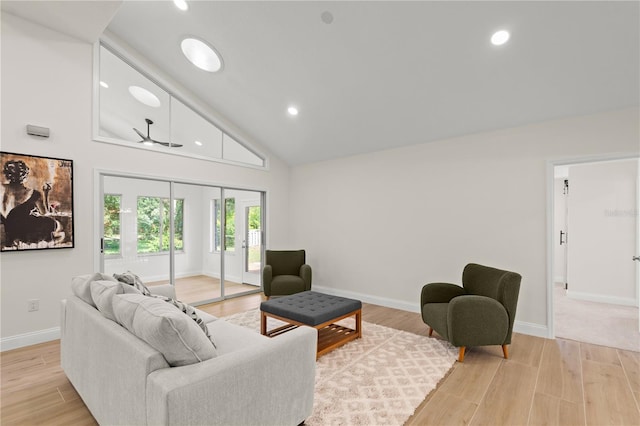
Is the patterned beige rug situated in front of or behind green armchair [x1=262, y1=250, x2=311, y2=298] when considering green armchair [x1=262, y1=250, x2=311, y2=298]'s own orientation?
in front

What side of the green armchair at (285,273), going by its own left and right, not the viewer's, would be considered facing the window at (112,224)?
right

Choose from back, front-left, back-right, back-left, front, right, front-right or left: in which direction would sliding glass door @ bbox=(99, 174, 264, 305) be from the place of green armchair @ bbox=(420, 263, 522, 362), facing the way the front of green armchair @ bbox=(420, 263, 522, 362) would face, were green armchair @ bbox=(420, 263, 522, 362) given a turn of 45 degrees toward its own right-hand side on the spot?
front

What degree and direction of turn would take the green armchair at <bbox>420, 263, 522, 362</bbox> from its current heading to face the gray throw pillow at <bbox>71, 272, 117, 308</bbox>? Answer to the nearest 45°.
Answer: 0° — it already faces it

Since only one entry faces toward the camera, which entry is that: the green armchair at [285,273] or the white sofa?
the green armchair

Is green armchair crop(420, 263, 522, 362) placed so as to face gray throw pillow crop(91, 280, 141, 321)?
yes

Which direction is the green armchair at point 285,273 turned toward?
toward the camera

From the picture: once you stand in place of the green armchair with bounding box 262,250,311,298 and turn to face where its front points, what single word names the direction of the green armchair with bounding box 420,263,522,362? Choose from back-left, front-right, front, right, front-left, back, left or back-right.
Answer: front-left

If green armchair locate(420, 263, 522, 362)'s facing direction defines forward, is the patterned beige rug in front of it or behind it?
in front

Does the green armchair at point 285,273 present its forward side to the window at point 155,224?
no

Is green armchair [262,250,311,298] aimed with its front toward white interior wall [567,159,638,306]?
no

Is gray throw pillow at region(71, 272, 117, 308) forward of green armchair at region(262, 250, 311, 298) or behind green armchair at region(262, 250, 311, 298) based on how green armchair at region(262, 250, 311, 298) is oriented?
forward
